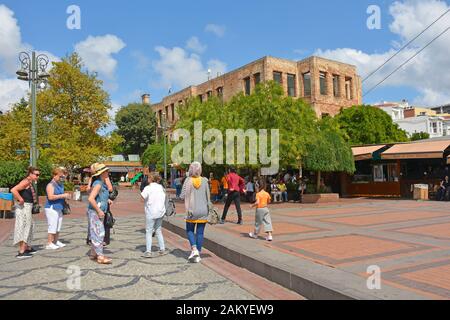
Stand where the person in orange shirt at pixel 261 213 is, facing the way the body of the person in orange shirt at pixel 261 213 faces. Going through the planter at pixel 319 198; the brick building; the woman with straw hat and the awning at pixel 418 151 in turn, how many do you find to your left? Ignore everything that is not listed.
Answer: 1

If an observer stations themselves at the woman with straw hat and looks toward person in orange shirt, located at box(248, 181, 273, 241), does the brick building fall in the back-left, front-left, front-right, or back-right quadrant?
front-left

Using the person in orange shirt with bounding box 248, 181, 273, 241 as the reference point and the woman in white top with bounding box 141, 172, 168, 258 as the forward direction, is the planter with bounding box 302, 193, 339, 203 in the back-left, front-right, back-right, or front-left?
back-right

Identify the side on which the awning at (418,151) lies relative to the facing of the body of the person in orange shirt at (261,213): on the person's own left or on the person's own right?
on the person's own right

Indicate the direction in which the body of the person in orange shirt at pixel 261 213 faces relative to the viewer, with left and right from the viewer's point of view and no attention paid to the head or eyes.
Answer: facing away from the viewer and to the left of the viewer

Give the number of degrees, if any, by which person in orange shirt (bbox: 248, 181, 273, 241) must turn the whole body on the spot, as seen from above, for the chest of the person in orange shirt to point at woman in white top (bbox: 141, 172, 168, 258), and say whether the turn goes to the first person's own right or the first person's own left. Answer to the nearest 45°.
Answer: approximately 90° to the first person's own left

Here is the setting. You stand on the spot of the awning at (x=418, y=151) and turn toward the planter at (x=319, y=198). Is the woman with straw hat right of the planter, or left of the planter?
left

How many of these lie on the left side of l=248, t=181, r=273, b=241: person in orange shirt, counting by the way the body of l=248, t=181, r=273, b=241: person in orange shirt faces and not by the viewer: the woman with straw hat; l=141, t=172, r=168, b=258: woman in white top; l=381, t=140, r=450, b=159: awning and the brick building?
2

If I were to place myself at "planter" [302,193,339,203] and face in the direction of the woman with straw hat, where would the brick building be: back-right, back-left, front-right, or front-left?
back-right

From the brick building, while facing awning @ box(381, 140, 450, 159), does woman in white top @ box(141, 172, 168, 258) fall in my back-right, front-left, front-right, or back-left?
front-right

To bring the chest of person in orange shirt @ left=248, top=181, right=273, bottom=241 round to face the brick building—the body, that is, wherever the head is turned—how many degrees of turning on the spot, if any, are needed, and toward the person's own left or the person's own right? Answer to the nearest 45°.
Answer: approximately 45° to the person's own right

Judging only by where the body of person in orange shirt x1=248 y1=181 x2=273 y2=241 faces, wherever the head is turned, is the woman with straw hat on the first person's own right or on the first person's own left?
on the first person's own left
